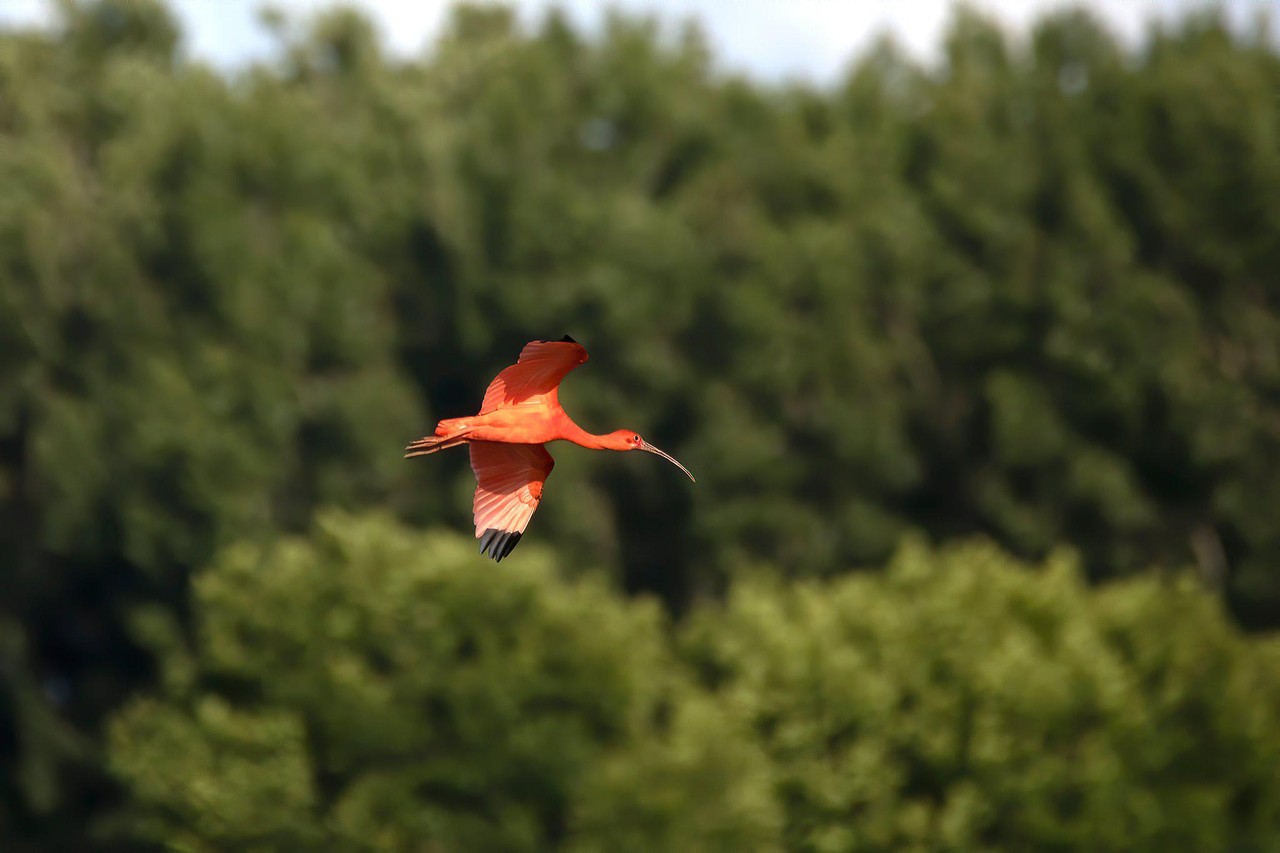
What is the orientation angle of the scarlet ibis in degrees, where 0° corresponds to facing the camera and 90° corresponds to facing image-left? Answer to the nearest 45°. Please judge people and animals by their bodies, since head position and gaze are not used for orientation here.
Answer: approximately 270°
